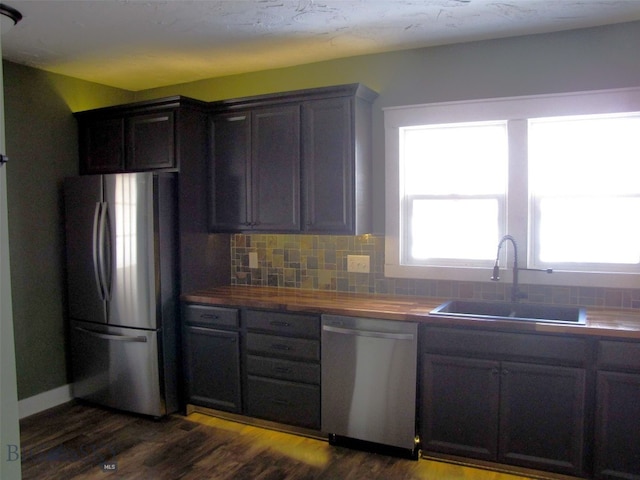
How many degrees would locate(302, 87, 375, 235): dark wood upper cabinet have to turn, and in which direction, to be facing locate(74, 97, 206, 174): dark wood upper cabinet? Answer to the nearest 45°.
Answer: approximately 45° to its right

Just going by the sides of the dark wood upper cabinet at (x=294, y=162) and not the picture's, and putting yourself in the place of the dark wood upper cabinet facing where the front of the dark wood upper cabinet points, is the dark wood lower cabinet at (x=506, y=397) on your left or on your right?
on your left

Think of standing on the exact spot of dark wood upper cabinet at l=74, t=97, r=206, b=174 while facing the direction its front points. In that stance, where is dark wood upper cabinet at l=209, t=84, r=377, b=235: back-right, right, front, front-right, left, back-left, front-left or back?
left

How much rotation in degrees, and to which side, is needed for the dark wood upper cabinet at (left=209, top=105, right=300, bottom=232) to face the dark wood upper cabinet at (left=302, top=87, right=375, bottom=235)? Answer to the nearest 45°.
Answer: approximately 90° to its left

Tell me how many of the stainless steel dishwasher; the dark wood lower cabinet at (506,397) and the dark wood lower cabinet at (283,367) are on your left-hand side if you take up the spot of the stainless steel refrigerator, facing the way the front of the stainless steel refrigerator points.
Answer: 3

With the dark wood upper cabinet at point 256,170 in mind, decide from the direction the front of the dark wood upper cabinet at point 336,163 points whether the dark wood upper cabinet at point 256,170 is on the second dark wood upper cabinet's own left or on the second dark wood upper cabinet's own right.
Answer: on the second dark wood upper cabinet's own right

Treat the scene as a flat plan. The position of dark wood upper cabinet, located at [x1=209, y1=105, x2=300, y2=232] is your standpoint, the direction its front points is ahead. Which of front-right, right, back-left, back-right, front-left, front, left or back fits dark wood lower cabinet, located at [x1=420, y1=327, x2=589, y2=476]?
left

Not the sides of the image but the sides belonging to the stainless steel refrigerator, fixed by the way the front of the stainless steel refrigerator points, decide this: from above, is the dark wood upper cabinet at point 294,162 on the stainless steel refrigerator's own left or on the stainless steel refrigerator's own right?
on the stainless steel refrigerator's own left
